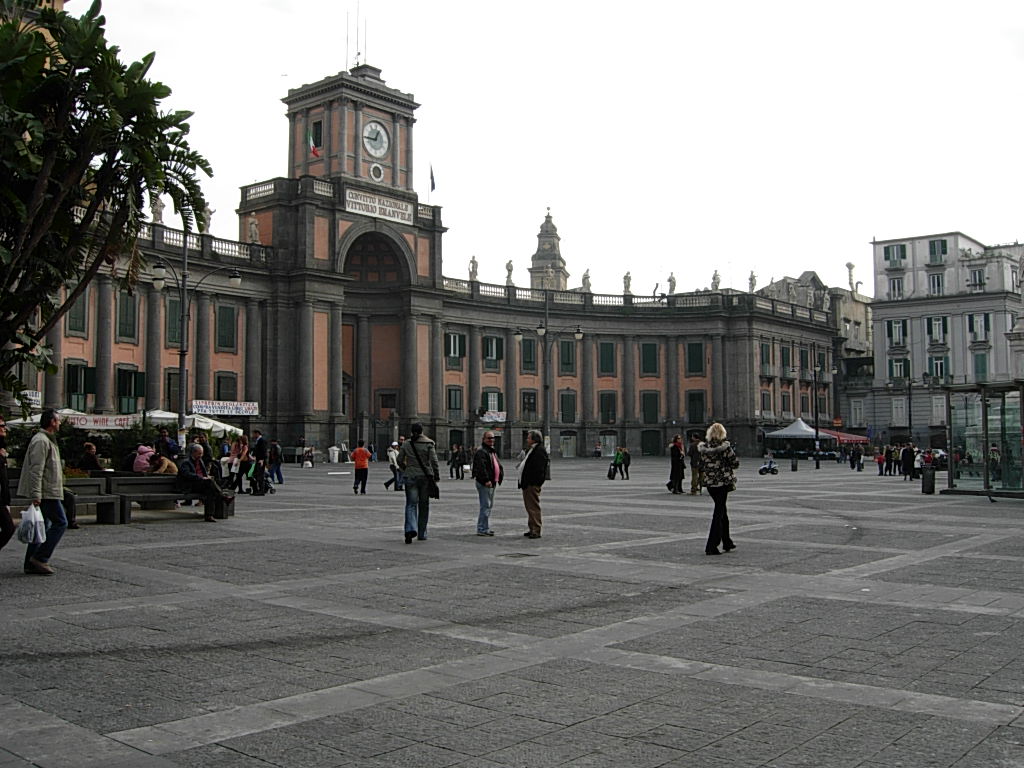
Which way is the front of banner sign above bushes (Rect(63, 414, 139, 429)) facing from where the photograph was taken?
facing the viewer

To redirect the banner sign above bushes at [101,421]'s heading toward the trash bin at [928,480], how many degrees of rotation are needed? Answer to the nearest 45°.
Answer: approximately 45° to its left

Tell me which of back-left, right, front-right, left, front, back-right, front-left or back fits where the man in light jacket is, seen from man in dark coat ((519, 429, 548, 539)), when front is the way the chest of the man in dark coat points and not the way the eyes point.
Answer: front-left

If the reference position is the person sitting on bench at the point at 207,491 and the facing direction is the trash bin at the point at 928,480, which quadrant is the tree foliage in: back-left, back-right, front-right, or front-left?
back-right

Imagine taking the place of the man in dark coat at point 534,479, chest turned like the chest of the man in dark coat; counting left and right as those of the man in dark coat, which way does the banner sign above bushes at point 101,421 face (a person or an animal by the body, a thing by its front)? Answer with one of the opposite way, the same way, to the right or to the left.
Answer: to the left

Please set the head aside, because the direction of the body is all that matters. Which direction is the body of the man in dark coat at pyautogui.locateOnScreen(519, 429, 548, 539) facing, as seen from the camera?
to the viewer's left
